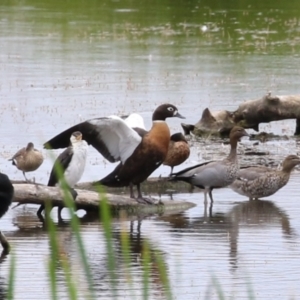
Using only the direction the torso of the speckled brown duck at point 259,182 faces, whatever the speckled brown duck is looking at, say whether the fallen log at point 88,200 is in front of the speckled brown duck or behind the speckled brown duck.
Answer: behind

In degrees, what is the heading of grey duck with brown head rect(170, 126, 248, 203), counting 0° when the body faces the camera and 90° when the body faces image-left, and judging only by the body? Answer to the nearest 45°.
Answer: approximately 270°

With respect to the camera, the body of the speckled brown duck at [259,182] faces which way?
to the viewer's right

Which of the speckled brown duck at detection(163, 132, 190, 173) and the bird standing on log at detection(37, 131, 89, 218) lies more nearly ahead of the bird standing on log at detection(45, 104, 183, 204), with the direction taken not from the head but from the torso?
the speckled brown duck

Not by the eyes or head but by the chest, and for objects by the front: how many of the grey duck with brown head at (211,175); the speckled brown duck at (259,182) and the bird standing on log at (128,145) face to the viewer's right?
3

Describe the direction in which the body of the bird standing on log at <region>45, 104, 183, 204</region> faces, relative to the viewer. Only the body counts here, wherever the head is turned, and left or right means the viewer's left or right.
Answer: facing to the right of the viewer
